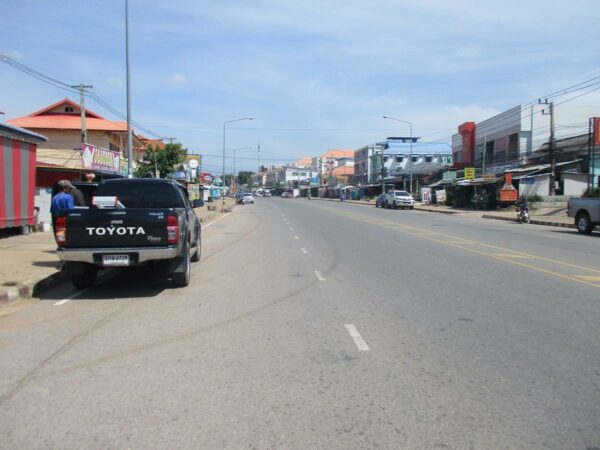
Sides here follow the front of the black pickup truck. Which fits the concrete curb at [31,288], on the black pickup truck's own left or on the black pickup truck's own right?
on the black pickup truck's own left

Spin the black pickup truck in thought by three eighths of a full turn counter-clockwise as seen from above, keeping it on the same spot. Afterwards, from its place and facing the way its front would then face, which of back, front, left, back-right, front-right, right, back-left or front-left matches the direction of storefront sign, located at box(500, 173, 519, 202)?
back

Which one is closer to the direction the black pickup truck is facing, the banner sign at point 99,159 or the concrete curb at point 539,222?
the banner sign

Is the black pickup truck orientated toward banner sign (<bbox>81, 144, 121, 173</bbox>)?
yes

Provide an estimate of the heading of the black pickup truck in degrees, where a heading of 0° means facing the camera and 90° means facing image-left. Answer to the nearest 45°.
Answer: approximately 180°

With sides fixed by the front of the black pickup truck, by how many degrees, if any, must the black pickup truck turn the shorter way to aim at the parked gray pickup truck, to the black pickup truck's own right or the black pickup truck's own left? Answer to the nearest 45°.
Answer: approximately 45° to the black pickup truck's own right

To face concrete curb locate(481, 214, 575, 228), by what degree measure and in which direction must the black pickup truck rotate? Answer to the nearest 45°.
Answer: approximately 45° to its right

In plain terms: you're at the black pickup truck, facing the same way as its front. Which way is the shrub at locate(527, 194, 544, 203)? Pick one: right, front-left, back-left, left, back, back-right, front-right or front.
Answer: front-right
